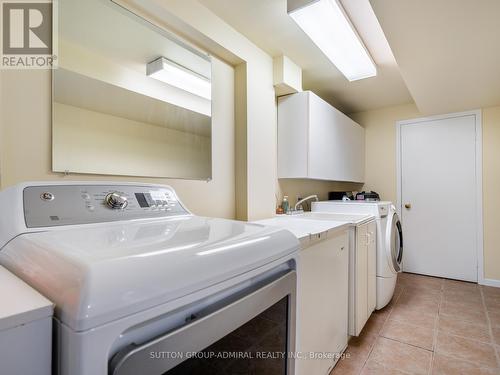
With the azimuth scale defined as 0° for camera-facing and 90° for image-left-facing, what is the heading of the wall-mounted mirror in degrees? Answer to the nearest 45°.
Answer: approximately 315°

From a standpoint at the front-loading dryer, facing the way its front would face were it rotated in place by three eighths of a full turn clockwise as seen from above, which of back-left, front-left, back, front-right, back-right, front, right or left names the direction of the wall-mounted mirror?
front

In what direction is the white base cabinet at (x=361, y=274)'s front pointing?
to the viewer's right

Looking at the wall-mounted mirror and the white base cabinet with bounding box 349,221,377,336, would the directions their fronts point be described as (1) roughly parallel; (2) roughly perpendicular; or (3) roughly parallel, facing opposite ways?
roughly parallel

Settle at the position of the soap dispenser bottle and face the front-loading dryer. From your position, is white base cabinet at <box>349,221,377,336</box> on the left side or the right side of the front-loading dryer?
right

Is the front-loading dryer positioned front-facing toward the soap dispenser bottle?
no

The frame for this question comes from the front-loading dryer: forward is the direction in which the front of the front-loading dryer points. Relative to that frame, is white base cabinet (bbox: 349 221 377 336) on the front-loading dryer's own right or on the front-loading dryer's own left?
on the front-loading dryer's own right

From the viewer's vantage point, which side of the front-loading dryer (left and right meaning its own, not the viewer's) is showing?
right

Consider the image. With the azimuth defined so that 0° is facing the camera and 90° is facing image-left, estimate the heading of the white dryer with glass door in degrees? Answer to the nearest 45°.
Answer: approximately 315°

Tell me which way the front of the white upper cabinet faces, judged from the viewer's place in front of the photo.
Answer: facing the viewer and to the right of the viewer

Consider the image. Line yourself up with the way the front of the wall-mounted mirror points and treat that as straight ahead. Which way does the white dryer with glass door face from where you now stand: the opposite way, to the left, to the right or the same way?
the same way

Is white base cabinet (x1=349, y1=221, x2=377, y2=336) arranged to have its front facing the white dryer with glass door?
no

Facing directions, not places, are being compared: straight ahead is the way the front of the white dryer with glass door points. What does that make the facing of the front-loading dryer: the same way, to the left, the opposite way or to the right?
the same way

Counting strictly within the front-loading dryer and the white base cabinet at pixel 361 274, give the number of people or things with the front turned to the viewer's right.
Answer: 2
